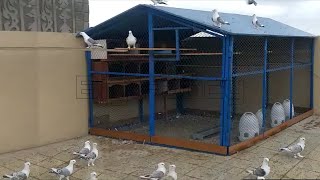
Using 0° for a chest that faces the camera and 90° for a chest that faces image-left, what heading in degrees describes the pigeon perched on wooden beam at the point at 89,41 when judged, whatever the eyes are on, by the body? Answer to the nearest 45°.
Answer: approximately 90°

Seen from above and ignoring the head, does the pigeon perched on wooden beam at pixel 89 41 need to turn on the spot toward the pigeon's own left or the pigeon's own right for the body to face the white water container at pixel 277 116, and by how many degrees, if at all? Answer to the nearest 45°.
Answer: approximately 180°

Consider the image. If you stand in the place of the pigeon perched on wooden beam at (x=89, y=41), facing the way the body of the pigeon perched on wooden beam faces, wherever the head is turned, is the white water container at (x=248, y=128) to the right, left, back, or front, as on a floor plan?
back
